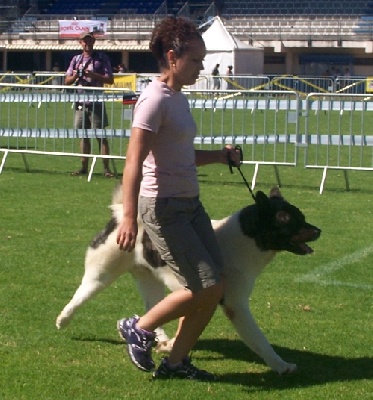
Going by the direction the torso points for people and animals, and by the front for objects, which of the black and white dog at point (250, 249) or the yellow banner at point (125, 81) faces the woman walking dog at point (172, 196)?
the yellow banner

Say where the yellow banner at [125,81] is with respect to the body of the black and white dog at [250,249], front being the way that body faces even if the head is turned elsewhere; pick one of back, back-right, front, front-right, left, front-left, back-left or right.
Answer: left

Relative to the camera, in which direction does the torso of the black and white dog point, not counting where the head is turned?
to the viewer's right

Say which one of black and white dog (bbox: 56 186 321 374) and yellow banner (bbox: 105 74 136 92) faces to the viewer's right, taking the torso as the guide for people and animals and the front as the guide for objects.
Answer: the black and white dog

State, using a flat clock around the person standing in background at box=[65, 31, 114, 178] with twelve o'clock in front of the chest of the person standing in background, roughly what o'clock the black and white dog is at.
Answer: The black and white dog is roughly at 12 o'clock from the person standing in background.

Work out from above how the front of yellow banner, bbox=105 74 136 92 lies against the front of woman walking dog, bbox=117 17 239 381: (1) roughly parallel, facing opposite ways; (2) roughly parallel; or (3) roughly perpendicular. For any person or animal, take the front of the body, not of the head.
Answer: roughly perpendicular

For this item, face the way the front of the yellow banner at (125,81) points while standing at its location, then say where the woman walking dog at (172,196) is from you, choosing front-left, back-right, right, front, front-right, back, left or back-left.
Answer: front

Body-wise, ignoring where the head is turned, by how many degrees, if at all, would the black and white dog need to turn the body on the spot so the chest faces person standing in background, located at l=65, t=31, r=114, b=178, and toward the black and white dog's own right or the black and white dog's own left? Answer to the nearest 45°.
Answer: approximately 90° to the black and white dog's own left

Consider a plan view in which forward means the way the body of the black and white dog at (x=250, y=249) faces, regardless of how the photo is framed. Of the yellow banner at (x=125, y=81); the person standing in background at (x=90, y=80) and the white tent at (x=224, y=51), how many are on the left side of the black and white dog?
3

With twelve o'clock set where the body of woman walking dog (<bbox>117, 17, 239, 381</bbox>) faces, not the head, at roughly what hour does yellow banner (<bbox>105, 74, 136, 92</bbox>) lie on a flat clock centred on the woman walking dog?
The yellow banner is roughly at 9 o'clock from the woman walking dog.

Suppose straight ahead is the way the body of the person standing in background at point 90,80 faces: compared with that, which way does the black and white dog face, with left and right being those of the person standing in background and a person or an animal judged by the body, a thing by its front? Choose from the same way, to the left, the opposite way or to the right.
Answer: to the left

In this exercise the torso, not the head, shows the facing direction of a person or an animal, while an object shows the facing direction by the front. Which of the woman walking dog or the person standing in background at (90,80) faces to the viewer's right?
the woman walking dog

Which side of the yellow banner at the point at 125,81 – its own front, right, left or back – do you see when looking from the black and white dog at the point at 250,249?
front

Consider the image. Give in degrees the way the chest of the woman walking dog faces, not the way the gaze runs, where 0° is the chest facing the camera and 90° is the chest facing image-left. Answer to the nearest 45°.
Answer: approximately 270°

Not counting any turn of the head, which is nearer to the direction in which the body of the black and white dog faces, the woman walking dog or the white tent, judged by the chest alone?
the white tent

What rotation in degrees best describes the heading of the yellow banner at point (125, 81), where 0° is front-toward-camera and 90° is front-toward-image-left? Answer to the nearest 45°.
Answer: approximately 0°

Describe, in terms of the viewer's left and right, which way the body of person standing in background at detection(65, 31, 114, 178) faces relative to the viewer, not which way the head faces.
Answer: facing the viewer

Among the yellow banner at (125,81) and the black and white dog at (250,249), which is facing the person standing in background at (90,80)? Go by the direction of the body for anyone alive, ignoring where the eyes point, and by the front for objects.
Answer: the yellow banner

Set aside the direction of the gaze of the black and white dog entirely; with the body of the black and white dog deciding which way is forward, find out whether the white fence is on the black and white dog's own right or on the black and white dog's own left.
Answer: on the black and white dog's own left
